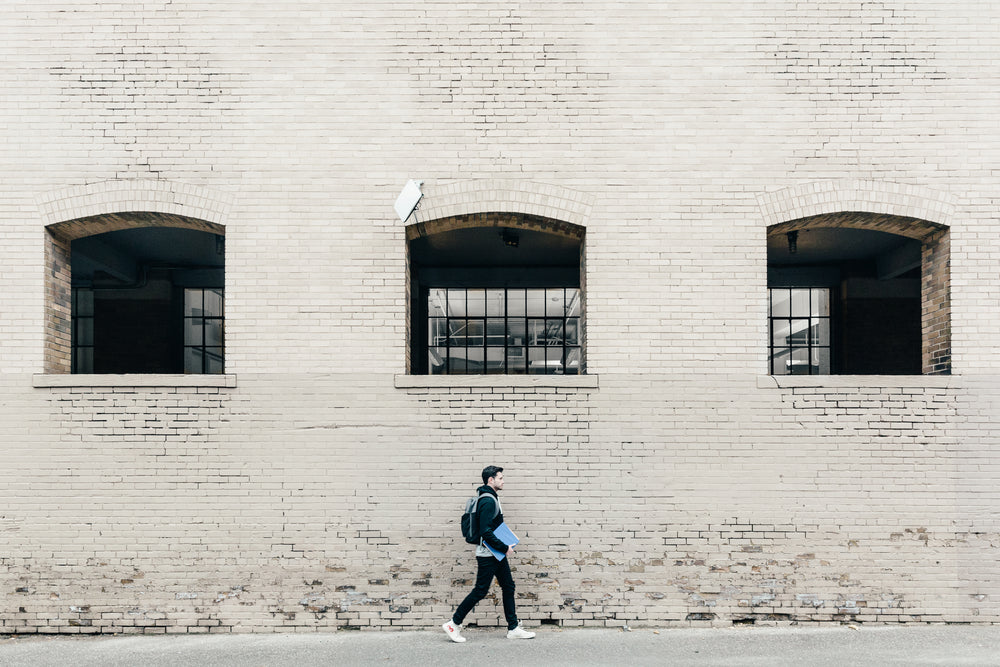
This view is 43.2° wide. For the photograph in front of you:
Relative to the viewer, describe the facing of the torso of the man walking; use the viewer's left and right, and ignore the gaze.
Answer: facing to the right of the viewer

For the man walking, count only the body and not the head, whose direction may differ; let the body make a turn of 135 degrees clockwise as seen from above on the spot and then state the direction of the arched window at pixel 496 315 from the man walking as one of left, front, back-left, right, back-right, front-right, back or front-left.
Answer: back-right

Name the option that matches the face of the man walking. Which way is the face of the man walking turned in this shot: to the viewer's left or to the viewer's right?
to the viewer's right
